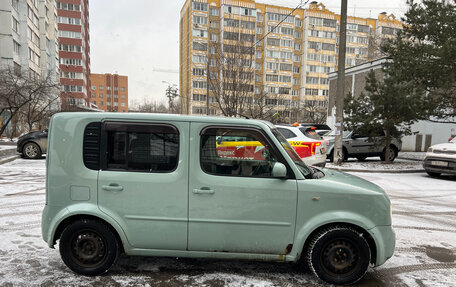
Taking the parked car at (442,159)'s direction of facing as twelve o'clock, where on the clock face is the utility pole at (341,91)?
The utility pole is roughly at 2 o'clock from the parked car.

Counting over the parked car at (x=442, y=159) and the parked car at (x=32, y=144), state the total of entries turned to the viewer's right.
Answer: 0

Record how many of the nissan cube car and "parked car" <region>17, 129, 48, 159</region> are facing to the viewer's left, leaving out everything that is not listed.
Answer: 1

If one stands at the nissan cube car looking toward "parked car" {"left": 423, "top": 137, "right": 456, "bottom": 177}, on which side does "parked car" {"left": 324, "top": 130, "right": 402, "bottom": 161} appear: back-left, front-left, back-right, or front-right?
front-left

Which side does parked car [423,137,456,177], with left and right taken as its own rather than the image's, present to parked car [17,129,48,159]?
front

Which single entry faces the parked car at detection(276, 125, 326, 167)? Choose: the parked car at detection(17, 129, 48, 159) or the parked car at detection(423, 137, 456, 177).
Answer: the parked car at detection(423, 137, 456, 177)

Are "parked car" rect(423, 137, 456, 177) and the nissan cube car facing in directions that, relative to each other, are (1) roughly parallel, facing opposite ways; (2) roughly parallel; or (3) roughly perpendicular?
roughly parallel, facing opposite ways

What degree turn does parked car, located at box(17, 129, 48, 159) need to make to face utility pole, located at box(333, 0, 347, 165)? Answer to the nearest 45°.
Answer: approximately 135° to its left

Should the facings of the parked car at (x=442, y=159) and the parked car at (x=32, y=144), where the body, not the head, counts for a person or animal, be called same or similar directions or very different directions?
same or similar directions

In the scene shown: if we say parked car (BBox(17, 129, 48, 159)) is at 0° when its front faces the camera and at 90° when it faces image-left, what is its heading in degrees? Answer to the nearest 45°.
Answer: approximately 90°

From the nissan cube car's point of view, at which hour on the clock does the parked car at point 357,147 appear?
The parked car is roughly at 10 o'clock from the nissan cube car.

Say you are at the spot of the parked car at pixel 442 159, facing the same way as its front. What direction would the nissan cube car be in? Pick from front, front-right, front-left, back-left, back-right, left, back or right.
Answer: front-left

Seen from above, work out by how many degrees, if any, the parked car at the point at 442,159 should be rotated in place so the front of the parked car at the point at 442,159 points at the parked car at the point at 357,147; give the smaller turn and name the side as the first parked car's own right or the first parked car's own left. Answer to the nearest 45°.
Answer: approximately 90° to the first parked car's own right

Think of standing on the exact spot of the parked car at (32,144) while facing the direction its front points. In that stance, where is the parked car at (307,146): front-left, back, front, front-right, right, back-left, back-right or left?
back-left

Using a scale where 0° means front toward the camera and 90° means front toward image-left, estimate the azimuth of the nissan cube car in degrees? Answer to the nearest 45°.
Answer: approximately 270°
